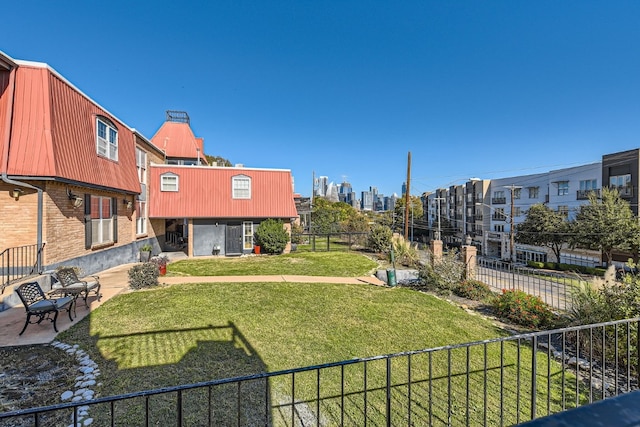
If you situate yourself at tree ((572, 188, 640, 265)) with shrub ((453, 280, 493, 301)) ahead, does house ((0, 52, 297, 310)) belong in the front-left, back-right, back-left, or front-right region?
front-right

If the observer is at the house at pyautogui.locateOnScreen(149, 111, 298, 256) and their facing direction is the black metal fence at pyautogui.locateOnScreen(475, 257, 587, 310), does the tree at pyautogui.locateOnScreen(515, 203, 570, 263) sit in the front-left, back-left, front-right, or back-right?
front-left

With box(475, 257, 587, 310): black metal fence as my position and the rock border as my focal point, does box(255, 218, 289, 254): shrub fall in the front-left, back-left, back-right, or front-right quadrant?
front-right

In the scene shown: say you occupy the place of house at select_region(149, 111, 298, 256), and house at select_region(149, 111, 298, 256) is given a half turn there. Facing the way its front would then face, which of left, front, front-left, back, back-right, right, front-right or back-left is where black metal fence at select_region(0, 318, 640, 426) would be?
back

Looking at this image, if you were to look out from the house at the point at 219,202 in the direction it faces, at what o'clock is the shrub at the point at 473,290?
The shrub is roughly at 11 o'clock from the house.

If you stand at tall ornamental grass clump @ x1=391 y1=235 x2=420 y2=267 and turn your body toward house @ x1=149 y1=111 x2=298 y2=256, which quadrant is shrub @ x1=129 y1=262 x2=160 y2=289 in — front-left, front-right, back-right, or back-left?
front-left

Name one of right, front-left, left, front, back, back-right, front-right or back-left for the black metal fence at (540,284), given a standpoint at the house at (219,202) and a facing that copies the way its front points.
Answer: front-left

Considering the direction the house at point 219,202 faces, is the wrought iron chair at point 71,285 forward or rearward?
forward

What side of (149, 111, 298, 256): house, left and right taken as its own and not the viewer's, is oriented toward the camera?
front

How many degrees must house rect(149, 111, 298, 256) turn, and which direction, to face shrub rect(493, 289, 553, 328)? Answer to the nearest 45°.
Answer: approximately 45° to its left

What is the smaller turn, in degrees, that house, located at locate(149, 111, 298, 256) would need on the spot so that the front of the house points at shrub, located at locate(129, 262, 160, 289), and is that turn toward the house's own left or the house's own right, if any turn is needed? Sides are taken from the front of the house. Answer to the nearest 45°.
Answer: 0° — it already faces it

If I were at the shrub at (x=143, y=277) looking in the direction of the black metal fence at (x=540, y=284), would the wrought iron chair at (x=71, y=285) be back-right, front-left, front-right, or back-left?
back-right

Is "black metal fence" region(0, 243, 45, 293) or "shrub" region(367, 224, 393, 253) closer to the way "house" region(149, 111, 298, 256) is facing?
the black metal fence

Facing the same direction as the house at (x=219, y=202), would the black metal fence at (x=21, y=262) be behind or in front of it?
in front

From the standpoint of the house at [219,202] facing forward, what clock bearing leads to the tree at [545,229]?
The tree is roughly at 9 o'clock from the house.

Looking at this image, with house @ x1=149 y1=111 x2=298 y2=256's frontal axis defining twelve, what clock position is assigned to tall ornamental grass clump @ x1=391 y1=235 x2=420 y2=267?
The tall ornamental grass clump is roughly at 10 o'clock from the house.

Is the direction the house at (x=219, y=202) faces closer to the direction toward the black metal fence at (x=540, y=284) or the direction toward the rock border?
the rock border
